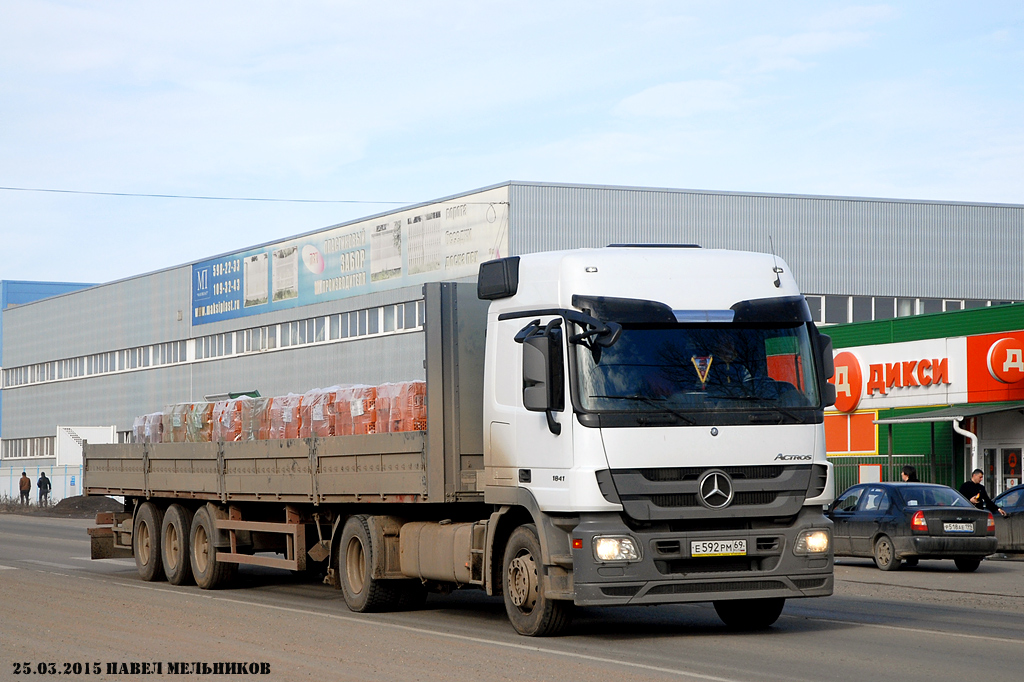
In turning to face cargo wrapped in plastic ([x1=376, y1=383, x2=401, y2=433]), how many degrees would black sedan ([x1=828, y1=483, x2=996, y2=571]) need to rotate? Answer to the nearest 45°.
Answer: approximately 90° to its left

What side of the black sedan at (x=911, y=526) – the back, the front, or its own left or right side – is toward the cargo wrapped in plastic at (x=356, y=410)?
left

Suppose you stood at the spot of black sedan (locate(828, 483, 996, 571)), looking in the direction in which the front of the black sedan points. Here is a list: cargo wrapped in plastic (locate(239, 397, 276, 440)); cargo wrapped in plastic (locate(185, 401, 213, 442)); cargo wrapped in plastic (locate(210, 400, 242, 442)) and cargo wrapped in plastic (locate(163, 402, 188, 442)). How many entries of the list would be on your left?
4

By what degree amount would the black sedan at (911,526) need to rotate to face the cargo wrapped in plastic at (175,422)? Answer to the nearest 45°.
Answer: approximately 90° to its left

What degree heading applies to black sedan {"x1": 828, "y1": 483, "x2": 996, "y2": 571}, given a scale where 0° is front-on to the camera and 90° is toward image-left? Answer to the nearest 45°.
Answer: approximately 135°

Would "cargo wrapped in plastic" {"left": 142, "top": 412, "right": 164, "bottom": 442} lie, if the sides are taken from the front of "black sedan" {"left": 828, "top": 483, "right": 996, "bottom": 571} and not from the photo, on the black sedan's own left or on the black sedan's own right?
on the black sedan's own left

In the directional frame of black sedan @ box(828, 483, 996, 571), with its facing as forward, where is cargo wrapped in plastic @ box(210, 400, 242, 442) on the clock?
The cargo wrapped in plastic is roughly at 9 o'clock from the black sedan.

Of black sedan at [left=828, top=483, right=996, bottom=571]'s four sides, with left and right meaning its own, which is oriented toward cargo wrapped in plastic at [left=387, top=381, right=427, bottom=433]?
left
